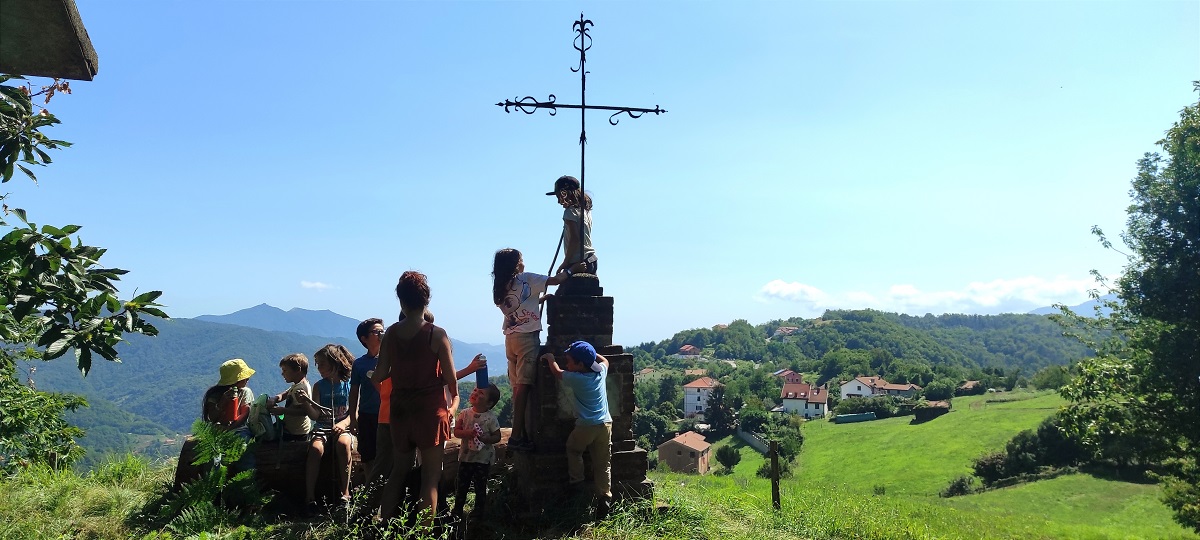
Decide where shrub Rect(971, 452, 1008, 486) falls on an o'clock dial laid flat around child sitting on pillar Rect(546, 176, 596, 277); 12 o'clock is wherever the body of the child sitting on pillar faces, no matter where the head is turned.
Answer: The shrub is roughly at 4 o'clock from the child sitting on pillar.

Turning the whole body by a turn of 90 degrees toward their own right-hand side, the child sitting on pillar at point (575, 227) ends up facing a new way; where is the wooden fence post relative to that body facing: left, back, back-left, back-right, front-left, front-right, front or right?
front-right

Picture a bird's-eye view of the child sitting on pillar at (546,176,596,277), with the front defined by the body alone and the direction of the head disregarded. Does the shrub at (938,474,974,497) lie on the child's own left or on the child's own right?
on the child's own right

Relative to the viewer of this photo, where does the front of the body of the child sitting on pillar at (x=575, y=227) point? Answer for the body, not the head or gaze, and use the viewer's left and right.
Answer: facing to the left of the viewer

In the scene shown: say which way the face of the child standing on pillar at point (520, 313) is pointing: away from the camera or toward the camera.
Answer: away from the camera
